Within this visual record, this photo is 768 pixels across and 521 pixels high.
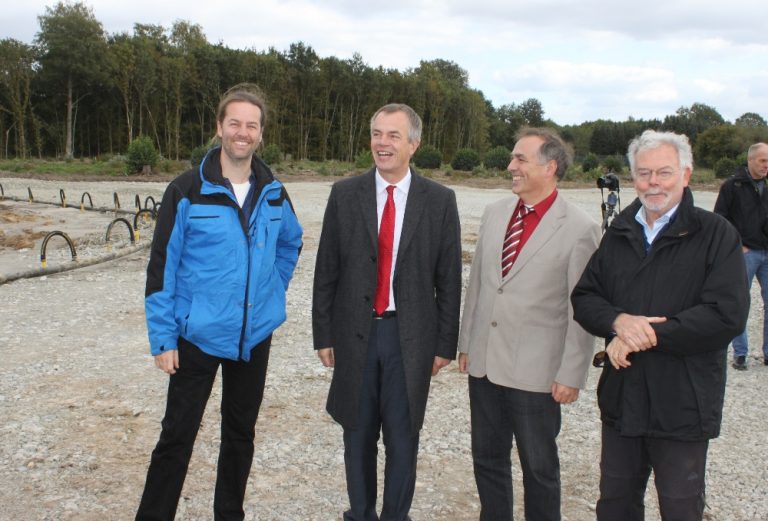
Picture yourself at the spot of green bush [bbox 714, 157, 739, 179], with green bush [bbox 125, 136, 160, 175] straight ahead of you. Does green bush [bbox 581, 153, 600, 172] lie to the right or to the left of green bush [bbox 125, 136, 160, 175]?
right

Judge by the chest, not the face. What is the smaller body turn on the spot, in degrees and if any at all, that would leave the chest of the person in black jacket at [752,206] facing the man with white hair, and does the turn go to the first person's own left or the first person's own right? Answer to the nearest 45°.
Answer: approximately 45° to the first person's own right

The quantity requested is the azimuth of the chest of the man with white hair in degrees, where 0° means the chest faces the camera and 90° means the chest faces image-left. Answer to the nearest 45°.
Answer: approximately 45°

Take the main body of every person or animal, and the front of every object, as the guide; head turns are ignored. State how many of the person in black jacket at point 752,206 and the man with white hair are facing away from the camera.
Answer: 0

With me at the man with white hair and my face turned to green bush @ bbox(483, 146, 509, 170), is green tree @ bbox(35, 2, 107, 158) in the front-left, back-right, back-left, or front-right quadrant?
front-left

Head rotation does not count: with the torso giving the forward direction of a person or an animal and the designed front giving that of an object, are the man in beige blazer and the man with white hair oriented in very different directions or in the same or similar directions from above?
same or similar directions

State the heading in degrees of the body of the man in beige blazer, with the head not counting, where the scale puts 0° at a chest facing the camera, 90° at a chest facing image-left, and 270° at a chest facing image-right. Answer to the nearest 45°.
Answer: approximately 45°

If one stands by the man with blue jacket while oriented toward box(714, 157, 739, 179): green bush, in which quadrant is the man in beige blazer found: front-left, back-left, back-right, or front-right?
front-right
